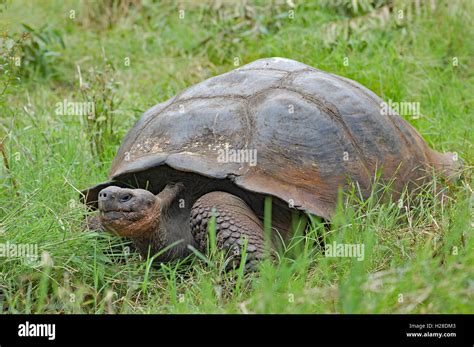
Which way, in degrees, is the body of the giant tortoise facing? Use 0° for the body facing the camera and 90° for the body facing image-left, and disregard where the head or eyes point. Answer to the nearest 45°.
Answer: approximately 45°
